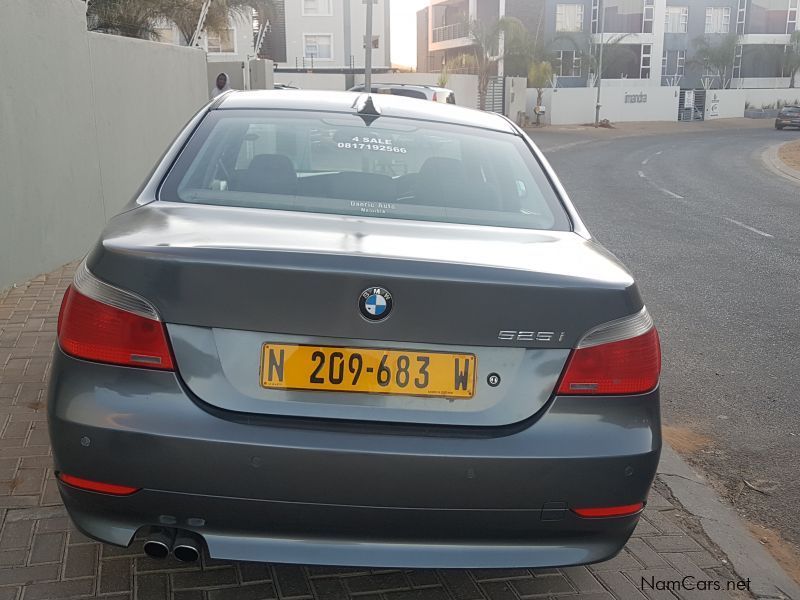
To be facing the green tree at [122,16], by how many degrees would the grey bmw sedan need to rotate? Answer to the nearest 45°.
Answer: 0° — it already faces it

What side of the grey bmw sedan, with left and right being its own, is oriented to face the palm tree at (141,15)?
front

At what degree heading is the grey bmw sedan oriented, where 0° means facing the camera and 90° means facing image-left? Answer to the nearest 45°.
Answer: approximately 180°

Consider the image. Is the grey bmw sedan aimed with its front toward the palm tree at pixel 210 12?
yes
